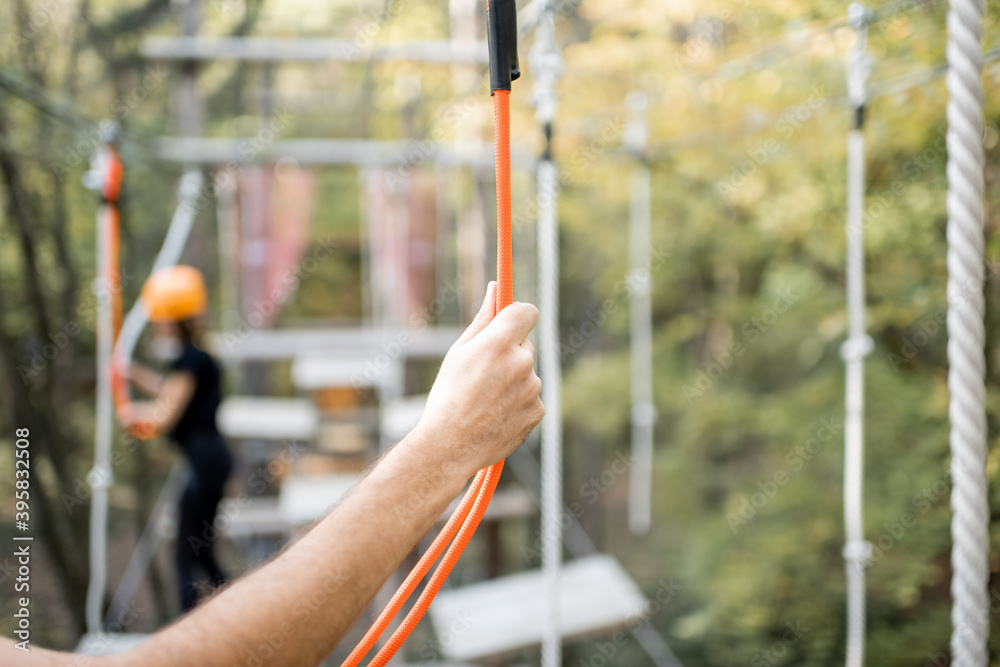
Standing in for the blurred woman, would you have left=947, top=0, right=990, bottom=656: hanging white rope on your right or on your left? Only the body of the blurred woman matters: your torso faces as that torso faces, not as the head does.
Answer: on your left

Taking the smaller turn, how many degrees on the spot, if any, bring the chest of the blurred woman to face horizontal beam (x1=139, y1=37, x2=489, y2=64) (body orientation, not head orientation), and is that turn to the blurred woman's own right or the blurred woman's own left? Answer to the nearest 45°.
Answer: approximately 135° to the blurred woman's own right

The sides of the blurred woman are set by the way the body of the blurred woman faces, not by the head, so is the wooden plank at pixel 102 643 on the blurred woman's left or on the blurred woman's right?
on the blurred woman's left

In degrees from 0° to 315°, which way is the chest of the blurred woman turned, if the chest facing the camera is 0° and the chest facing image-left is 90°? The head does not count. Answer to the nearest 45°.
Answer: approximately 90°

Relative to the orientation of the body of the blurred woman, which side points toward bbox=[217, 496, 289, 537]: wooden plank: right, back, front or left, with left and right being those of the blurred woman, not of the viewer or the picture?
right

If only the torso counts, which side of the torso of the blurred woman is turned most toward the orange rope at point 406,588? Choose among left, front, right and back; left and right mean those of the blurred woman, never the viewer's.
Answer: left
